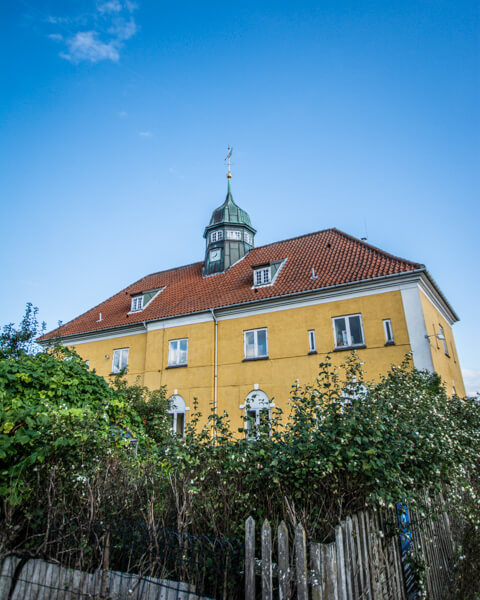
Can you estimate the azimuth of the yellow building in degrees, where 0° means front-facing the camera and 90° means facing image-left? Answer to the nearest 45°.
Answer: approximately 45°

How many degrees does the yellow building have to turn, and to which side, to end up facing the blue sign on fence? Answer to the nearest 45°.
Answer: approximately 45° to its left

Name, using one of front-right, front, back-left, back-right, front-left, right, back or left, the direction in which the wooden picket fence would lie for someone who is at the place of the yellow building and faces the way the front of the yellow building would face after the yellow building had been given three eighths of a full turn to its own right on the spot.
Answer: back
